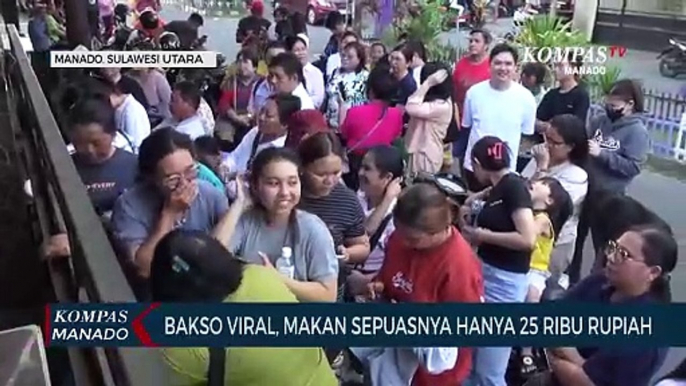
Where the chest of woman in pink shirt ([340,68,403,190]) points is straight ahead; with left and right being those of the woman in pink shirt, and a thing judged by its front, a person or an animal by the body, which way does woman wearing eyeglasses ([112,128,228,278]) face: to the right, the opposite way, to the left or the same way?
the opposite way

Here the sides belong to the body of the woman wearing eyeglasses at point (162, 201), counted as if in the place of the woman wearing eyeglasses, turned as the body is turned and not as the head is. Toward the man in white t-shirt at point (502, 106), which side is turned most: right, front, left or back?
left

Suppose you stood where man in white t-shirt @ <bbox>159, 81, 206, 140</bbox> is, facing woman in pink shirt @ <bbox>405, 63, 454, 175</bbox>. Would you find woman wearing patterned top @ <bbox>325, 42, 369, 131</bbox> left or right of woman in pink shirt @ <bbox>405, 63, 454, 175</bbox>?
left

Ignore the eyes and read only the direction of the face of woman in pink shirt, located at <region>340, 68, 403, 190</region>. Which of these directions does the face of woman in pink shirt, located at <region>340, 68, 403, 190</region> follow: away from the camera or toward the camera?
away from the camera

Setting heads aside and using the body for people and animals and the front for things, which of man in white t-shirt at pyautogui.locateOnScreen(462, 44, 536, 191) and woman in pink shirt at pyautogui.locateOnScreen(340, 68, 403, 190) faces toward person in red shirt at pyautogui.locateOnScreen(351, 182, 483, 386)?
the man in white t-shirt

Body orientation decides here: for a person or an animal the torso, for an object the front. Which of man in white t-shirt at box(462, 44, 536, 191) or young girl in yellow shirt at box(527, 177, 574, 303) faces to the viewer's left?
the young girl in yellow shirt

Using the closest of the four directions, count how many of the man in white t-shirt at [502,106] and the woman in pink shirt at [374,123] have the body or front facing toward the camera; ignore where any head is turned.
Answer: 1

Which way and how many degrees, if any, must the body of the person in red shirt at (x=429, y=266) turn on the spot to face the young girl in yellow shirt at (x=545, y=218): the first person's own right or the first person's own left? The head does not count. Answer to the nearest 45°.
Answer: approximately 180°

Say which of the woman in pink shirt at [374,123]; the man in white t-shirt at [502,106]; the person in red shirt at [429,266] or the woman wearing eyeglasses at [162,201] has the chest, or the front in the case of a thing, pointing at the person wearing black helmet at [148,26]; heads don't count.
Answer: the woman in pink shirt

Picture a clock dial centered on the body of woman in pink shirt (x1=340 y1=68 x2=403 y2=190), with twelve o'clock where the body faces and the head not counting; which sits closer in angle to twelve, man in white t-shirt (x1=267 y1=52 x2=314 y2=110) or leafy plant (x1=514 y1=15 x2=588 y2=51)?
the leafy plant

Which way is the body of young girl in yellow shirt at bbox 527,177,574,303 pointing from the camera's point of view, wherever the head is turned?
to the viewer's left
